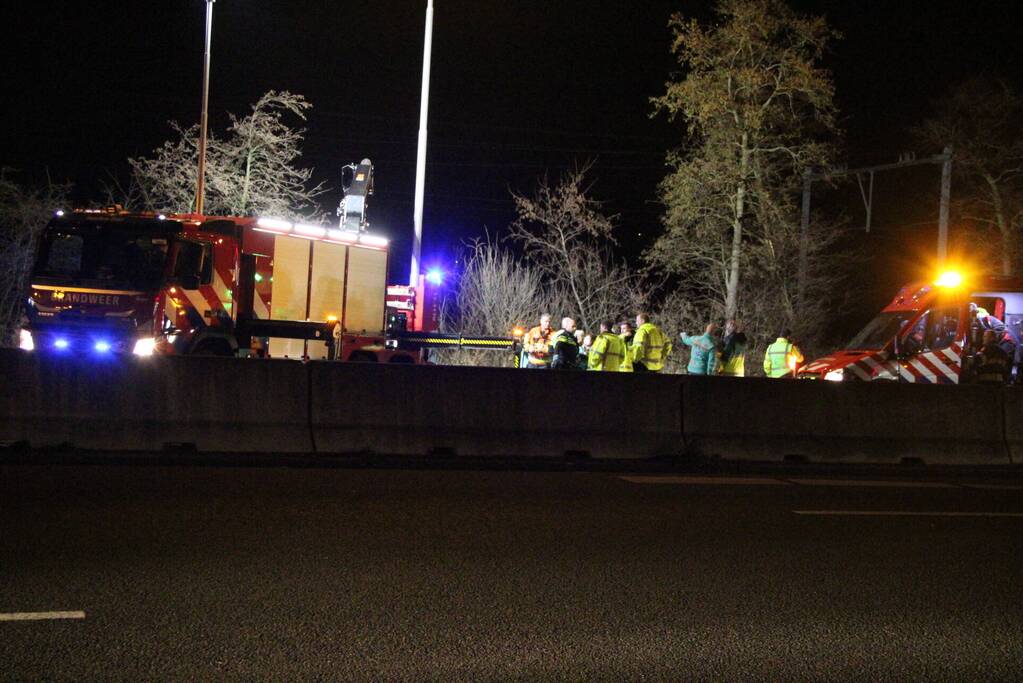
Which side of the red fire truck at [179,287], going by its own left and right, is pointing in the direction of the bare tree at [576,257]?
back

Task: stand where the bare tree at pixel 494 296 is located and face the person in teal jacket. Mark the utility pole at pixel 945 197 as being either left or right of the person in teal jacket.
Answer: left

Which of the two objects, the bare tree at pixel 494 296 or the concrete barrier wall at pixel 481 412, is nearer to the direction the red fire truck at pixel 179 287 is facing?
the concrete barrier wall

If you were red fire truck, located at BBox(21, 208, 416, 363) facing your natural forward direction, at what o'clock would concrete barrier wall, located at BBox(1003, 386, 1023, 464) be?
The concrete barrier wall is roughly at 8 o'clock from the red fire truck.

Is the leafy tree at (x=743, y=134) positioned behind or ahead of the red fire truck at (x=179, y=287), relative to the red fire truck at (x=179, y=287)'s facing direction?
behind

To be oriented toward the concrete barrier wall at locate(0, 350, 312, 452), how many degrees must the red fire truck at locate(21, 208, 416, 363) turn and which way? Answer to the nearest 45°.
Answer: approximately 45° to its left

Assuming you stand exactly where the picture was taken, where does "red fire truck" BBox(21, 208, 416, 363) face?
facing the viewer and to the left of the viewer

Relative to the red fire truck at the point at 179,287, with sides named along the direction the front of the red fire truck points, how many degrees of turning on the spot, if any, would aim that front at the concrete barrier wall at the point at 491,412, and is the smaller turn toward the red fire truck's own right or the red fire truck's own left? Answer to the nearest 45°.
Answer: approximately 90° to the red fire truck's own left

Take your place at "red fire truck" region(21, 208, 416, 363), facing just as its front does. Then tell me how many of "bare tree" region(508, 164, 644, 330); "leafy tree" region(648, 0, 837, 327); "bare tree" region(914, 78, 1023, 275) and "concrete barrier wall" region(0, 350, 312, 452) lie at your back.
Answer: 3

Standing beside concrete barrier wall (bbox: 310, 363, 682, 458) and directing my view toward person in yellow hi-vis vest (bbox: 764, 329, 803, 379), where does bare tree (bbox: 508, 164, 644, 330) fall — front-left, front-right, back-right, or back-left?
front-left

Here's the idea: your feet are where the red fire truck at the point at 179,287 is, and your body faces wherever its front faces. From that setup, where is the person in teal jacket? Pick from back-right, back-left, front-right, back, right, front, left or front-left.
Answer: back-left

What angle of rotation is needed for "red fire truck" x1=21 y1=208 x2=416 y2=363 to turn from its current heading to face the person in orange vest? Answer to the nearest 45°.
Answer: approximately 180°

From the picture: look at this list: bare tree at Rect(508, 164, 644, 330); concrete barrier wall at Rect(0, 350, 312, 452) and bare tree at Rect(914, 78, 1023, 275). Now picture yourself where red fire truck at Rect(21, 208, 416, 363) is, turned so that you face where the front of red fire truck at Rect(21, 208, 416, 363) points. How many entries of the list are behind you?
2

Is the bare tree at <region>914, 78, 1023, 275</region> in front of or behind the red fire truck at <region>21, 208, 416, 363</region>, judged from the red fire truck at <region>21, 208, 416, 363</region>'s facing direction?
behind
